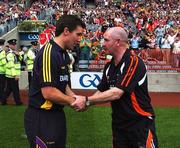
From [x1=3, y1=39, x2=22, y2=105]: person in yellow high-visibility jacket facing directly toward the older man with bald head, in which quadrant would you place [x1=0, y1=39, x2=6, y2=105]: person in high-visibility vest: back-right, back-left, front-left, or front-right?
back-right

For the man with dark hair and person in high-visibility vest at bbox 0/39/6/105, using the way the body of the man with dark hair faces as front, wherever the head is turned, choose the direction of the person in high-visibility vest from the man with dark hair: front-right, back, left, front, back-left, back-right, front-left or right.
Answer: left

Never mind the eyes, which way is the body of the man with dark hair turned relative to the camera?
to the viewer's right

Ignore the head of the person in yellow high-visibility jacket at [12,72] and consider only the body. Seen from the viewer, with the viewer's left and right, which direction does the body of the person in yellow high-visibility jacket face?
facing the viewer and to the right of the viewer

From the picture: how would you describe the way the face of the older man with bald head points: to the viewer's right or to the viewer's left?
to the viewer's left

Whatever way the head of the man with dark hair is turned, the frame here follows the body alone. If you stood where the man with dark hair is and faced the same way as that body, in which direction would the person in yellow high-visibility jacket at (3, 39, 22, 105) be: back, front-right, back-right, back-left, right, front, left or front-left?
left
